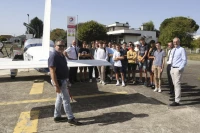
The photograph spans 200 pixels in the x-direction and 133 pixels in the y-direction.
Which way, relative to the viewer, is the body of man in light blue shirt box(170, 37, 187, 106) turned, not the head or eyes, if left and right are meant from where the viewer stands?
facing the viewer and to the left of the viewer

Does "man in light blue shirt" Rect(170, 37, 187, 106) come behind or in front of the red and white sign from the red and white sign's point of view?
in front

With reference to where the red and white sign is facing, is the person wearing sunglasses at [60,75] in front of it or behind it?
in front

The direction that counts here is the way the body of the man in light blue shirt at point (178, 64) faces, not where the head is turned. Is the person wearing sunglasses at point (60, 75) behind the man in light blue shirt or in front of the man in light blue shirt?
in front

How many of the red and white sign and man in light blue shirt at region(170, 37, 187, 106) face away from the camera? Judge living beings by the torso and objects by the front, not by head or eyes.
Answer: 0

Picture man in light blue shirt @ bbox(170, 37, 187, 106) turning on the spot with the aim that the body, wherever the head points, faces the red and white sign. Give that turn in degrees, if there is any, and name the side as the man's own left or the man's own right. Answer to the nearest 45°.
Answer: approximately 90° to the man's own right

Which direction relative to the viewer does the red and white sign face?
toward the camera
